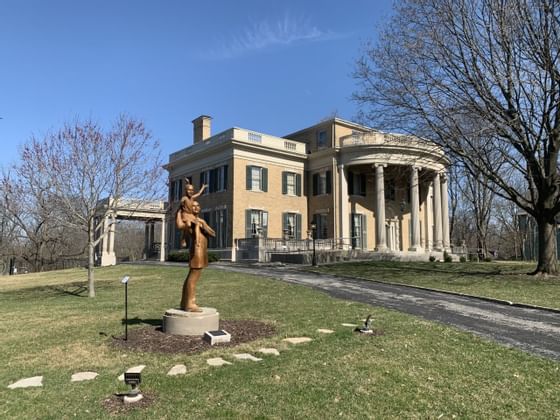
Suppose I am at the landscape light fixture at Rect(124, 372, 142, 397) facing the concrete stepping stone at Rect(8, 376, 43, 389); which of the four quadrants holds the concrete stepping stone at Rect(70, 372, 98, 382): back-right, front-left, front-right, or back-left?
front-right

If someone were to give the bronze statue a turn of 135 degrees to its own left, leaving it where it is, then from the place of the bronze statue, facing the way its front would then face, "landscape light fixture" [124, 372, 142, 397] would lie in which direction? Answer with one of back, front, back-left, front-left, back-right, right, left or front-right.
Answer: back

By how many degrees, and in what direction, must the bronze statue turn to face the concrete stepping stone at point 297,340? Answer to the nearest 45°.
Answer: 0° — it already faces it

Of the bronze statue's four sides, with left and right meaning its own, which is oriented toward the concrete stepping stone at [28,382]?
right

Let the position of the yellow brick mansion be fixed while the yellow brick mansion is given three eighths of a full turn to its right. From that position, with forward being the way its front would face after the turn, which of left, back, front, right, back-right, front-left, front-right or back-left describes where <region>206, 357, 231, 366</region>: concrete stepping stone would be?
left

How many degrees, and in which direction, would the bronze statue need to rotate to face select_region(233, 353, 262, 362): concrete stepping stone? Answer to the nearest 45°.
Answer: approximately 45° to its right

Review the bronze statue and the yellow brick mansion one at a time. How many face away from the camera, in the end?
0

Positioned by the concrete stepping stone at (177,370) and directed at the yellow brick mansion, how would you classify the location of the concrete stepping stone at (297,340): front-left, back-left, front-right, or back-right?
front-right

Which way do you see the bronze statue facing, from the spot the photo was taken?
facing the viewer and to the right of the viewer
